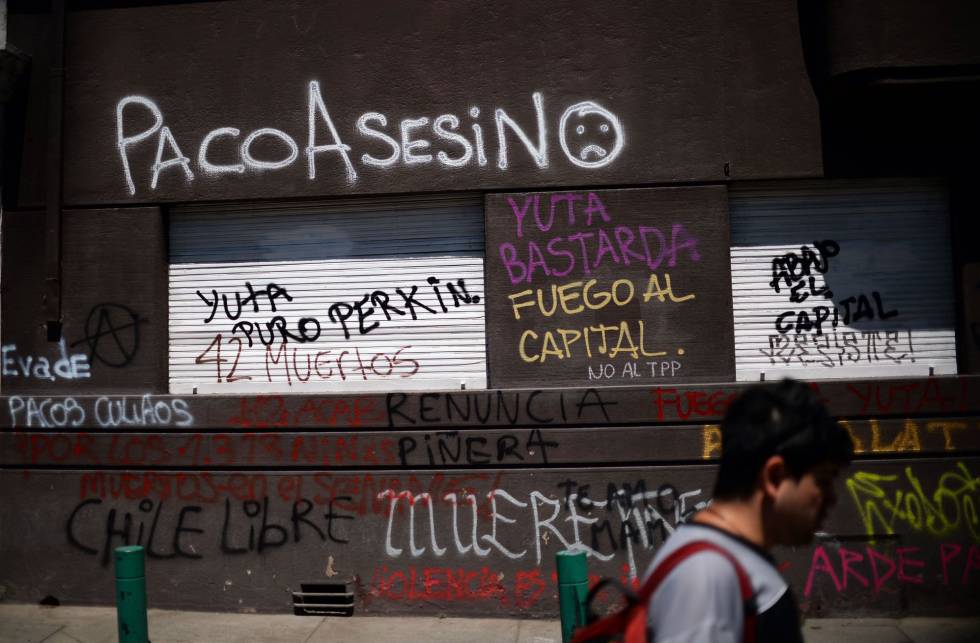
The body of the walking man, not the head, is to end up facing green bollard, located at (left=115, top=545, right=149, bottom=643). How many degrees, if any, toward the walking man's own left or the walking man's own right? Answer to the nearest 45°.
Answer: approximately 135° to the walking man's own left

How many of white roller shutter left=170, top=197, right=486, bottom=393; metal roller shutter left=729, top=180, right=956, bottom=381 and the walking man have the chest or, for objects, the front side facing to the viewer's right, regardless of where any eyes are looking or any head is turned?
1

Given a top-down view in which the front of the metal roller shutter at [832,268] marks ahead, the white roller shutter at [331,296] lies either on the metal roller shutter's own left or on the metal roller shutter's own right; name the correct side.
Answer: on the metal roller shutter's own right

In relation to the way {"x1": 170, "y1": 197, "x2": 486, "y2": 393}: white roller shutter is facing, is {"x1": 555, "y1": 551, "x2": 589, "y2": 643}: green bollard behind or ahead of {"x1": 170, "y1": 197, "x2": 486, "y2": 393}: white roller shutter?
ahead

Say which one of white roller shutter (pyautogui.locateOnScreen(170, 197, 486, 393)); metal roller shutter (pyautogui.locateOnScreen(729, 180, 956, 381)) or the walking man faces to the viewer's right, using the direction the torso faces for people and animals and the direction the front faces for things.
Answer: the walking man

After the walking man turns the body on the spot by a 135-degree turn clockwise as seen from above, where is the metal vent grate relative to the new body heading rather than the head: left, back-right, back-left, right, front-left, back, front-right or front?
right

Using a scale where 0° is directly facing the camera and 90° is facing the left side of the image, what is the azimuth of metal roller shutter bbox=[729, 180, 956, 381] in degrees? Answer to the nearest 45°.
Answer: approximately 0°

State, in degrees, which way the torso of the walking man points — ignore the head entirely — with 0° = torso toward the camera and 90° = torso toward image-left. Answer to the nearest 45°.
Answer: approximately 270°

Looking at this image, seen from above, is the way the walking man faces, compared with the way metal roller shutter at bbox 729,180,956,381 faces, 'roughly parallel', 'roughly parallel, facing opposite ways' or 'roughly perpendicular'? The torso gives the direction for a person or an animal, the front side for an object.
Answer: roughly perpendicular

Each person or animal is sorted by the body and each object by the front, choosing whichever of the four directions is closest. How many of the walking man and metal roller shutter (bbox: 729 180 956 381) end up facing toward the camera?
1
